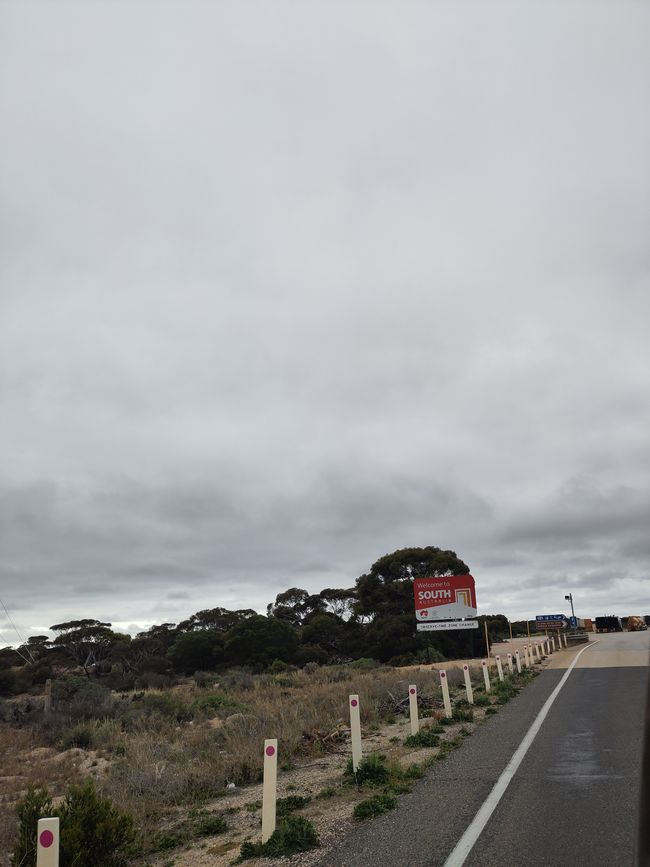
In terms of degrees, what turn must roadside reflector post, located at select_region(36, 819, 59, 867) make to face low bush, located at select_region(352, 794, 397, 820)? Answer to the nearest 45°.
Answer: approximately 135° to its left

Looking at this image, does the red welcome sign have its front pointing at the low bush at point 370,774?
yes

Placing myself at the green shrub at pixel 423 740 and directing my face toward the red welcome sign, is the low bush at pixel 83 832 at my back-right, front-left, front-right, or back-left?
back-left

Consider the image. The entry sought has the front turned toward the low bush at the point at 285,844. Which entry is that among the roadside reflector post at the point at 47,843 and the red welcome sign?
the red welcome sign

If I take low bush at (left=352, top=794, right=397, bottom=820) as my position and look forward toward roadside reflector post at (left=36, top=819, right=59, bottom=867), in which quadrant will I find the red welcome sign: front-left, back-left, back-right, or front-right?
back-right

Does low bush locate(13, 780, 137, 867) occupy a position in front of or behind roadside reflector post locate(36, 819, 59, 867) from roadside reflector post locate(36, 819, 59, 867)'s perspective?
behind

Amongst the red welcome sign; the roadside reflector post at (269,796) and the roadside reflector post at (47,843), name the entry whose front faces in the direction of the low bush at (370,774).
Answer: the red welcome sign

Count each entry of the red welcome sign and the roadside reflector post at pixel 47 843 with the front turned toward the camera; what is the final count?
2

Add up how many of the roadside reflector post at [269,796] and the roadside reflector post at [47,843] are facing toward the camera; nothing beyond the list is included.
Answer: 2

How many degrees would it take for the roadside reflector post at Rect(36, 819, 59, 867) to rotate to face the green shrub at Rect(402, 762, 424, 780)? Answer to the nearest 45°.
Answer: approximately 135° to its left

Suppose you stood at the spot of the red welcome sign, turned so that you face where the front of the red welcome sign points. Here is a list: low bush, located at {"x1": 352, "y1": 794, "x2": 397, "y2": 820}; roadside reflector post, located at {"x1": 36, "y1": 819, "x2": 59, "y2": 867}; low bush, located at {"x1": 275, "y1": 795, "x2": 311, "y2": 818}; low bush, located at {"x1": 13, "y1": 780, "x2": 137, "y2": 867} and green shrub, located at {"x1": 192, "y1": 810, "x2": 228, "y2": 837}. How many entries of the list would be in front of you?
5

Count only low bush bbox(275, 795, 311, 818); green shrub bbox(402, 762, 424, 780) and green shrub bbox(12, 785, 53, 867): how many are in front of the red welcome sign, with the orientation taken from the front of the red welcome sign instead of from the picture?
3

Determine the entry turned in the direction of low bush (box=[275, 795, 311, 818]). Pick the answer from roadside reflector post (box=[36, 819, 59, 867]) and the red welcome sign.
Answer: the red welcome sign

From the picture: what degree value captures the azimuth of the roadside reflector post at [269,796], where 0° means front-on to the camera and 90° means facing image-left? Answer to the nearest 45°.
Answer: approximately 0°

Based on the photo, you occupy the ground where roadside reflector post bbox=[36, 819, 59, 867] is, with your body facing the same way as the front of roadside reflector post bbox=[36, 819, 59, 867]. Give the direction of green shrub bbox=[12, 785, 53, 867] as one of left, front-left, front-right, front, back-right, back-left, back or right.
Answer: back
